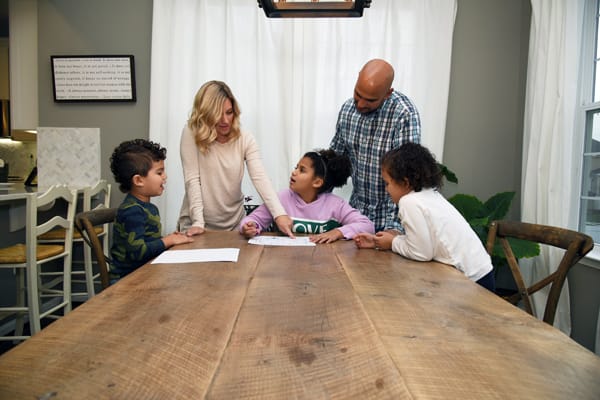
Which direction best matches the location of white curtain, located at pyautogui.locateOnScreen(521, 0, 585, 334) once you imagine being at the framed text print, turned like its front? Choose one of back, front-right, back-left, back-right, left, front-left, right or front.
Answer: front-left

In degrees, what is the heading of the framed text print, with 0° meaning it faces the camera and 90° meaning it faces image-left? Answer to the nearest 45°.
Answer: approximately 0°

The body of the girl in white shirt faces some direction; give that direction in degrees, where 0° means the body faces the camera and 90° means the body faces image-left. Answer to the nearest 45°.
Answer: approximately 90°

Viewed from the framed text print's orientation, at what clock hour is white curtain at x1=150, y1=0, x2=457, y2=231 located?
The white curtain is roughly at 10 o'clock from the framed text print.

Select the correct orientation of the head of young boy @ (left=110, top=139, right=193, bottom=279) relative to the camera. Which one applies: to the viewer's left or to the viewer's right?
to the viewer's right

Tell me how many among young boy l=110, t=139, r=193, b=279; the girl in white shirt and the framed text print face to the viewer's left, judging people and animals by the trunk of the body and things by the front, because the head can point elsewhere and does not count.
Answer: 1

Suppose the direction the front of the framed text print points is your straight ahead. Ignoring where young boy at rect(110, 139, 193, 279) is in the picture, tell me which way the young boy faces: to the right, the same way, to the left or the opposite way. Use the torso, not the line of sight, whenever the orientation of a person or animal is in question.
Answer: to the left

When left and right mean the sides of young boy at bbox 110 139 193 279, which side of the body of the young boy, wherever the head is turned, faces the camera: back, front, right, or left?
right
